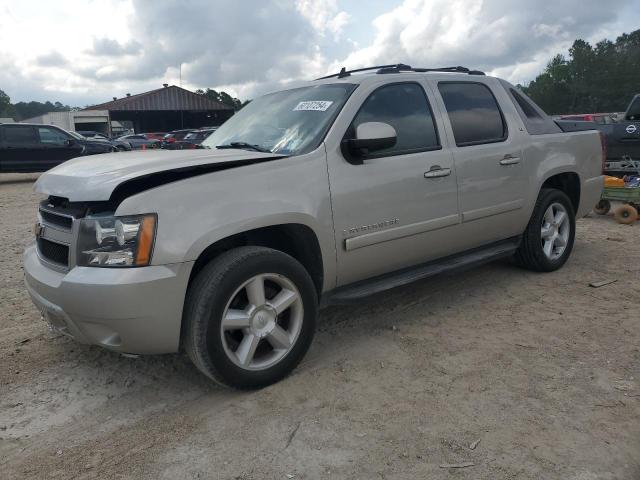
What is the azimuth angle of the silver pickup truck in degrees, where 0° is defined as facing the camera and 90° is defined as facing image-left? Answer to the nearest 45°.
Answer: approximately 45°

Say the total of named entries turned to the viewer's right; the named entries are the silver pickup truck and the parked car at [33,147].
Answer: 1

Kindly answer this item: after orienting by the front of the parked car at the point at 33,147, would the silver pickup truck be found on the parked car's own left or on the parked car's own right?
on the parked car's own right

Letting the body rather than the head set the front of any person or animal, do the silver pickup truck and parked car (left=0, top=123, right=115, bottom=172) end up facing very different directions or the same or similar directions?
very different directions

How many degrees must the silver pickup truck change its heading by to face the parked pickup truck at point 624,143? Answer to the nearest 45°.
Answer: approximately 180°

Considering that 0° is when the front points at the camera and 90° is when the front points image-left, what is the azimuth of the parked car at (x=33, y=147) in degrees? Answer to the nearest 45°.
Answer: approximately 270°

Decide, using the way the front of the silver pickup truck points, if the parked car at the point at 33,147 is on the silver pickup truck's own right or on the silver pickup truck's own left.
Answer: on the silver pickup truck's own right

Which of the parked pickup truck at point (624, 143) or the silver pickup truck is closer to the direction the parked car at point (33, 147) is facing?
the parked pickup truck
